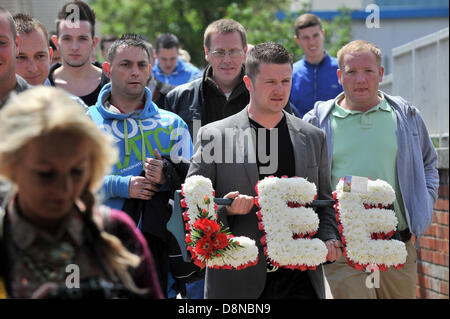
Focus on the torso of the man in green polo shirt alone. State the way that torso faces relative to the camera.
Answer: toward the camera

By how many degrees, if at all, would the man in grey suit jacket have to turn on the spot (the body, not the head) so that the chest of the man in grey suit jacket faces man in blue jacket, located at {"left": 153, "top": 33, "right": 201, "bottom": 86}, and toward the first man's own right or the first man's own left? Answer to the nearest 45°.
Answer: approximately 135° to the first man's own left

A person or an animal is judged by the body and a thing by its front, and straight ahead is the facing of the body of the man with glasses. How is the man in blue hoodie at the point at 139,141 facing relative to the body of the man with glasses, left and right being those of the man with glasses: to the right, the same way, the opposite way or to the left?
the same way

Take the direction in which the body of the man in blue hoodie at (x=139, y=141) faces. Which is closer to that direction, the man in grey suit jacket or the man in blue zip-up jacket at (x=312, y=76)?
the man in grey suit jacket

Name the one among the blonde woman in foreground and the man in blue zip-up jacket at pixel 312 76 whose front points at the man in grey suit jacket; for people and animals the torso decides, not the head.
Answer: the man in blue zip-up jacket

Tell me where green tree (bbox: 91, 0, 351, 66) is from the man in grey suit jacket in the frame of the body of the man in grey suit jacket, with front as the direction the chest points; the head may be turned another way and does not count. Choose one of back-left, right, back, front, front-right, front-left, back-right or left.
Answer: back-left

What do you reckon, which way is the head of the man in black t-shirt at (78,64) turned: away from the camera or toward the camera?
toward the camera

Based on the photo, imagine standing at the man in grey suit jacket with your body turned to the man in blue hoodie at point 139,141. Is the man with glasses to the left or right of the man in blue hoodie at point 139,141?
right

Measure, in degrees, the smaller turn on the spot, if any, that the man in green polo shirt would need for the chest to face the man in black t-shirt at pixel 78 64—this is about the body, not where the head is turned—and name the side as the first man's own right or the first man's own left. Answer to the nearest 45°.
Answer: approximately 90° to the first man's own right

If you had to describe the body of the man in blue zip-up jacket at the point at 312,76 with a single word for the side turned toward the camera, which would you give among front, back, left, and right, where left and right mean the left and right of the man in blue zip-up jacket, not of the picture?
front

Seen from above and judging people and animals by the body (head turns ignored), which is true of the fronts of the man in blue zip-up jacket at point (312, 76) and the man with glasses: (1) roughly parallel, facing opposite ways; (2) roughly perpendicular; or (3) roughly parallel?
roughly parallel

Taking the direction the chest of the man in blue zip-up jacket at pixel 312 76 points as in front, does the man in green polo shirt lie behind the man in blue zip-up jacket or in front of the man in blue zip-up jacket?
in front

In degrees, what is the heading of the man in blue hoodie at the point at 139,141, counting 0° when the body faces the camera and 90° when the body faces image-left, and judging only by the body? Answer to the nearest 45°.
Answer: approximately 0°

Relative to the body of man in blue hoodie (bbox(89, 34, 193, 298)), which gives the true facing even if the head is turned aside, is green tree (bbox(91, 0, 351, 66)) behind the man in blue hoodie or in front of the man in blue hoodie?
behind
